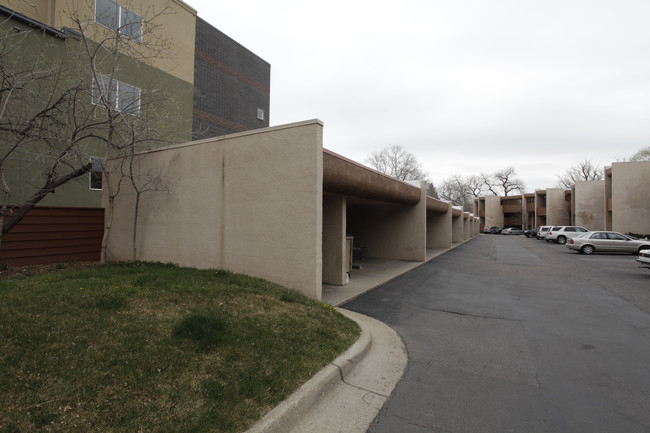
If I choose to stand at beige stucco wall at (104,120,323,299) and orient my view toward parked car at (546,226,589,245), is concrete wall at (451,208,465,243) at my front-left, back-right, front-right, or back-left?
front-left

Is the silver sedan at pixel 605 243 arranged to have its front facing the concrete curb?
no

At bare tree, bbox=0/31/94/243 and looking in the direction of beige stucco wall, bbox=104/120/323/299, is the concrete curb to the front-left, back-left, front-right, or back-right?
front-right

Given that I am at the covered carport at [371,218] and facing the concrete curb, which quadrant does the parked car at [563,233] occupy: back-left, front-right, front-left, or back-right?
back-left

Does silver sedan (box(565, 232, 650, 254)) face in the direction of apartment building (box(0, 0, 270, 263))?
no
